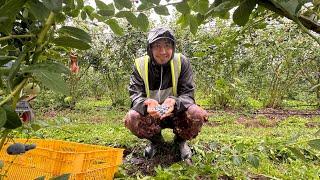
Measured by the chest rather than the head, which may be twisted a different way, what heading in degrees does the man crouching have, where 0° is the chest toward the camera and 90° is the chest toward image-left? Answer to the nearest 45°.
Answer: approximately 0°

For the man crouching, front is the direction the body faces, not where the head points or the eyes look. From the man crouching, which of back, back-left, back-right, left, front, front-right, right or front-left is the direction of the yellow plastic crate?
front-right
